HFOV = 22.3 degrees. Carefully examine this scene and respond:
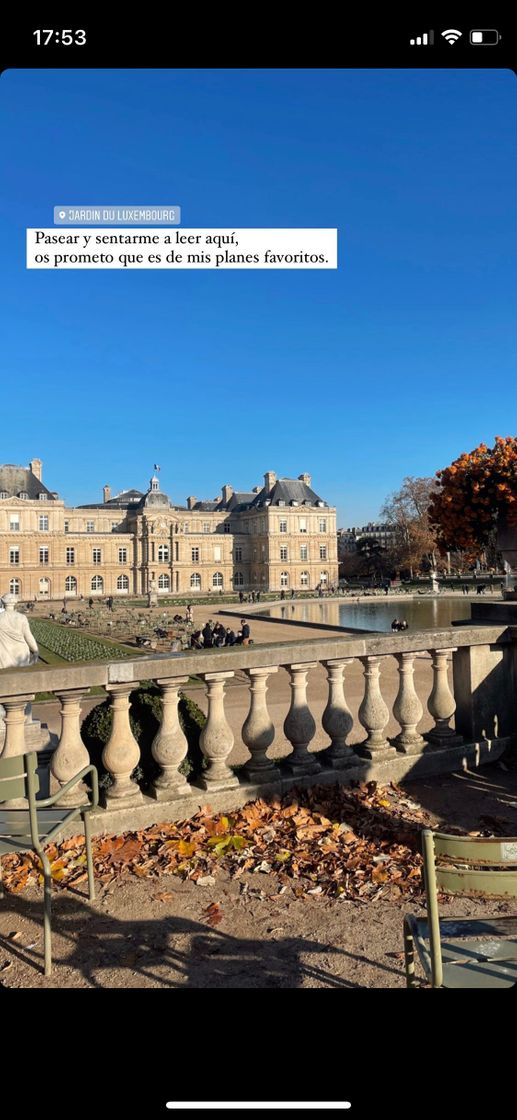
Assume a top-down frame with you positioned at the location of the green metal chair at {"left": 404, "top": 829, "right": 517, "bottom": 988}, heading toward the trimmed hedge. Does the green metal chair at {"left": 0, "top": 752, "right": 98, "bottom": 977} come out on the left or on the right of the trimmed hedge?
left

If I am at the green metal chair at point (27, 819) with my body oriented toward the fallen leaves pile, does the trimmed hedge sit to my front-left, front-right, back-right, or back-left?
front-left

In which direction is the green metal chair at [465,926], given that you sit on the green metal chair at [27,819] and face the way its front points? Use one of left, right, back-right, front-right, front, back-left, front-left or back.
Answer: right

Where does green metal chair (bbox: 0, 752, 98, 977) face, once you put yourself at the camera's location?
facing away from the viewer and to the right of the viewer

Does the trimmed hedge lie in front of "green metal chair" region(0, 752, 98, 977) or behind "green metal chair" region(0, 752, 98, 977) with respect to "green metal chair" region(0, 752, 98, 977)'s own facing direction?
in front

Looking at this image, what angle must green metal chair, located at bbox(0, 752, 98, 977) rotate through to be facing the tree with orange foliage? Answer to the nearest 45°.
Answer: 0° — it already faces it

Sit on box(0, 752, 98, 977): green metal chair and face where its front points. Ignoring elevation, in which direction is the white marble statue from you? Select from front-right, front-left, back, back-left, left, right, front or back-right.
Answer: front-left
